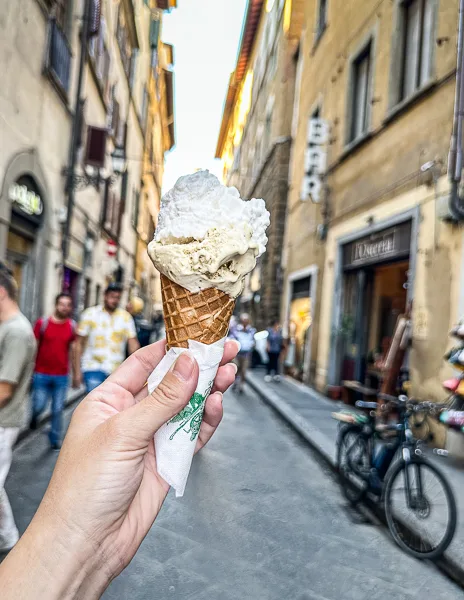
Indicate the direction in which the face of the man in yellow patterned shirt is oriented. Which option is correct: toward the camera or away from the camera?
toward the camera

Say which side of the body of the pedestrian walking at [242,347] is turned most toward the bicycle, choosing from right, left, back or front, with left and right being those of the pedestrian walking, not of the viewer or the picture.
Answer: front

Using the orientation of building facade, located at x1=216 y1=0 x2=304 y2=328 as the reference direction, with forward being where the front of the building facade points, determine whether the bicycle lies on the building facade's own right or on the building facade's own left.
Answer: on the building facade's own left

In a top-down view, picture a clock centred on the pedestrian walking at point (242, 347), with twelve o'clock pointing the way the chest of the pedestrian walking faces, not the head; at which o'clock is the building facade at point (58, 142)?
The building facade is roughly at 2 o'clock from the pedestrian walking.

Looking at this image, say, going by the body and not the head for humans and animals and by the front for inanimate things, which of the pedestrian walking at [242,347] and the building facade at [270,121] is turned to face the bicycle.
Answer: the pedestrian walking

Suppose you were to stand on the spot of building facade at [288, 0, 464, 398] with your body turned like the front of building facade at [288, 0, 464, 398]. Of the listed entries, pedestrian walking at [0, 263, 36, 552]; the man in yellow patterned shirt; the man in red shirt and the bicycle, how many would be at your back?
0

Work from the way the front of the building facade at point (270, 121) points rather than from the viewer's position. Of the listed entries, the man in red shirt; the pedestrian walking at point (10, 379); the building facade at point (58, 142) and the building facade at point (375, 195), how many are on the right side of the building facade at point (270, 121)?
0

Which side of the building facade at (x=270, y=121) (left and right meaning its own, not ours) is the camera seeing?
left

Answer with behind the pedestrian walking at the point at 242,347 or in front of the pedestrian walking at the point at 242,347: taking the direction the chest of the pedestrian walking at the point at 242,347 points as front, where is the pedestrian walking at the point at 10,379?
in front

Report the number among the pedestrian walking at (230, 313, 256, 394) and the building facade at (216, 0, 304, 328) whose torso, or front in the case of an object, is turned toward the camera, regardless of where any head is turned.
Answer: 1

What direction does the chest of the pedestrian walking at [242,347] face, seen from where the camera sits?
toward the camera

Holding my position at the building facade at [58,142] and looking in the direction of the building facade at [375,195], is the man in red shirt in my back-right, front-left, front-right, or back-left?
front-right

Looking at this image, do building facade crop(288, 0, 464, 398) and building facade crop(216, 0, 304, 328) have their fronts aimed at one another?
no

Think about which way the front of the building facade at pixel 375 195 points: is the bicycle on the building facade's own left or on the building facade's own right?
on the building facade's own left

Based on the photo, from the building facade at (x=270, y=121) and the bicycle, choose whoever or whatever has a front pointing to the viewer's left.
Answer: the building facade

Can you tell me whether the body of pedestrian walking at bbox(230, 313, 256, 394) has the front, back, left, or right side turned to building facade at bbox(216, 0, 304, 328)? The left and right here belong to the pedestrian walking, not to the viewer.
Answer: back

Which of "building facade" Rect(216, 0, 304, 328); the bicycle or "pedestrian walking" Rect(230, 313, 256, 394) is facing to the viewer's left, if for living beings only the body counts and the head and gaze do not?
the building facade

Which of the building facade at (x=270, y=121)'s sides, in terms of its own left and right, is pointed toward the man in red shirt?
left

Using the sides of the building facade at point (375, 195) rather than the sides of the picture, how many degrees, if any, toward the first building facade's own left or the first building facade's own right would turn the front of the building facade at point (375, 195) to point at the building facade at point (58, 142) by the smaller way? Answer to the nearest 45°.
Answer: approximately 45° to the first building facade's own right

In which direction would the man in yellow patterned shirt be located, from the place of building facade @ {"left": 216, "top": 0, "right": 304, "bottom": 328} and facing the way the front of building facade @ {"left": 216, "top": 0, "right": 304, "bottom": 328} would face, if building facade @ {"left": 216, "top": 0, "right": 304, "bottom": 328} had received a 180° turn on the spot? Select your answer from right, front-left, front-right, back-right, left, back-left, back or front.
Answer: right

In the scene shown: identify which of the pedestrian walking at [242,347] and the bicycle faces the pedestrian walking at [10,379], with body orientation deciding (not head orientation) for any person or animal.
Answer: the pedestrian walking at [242,347]
